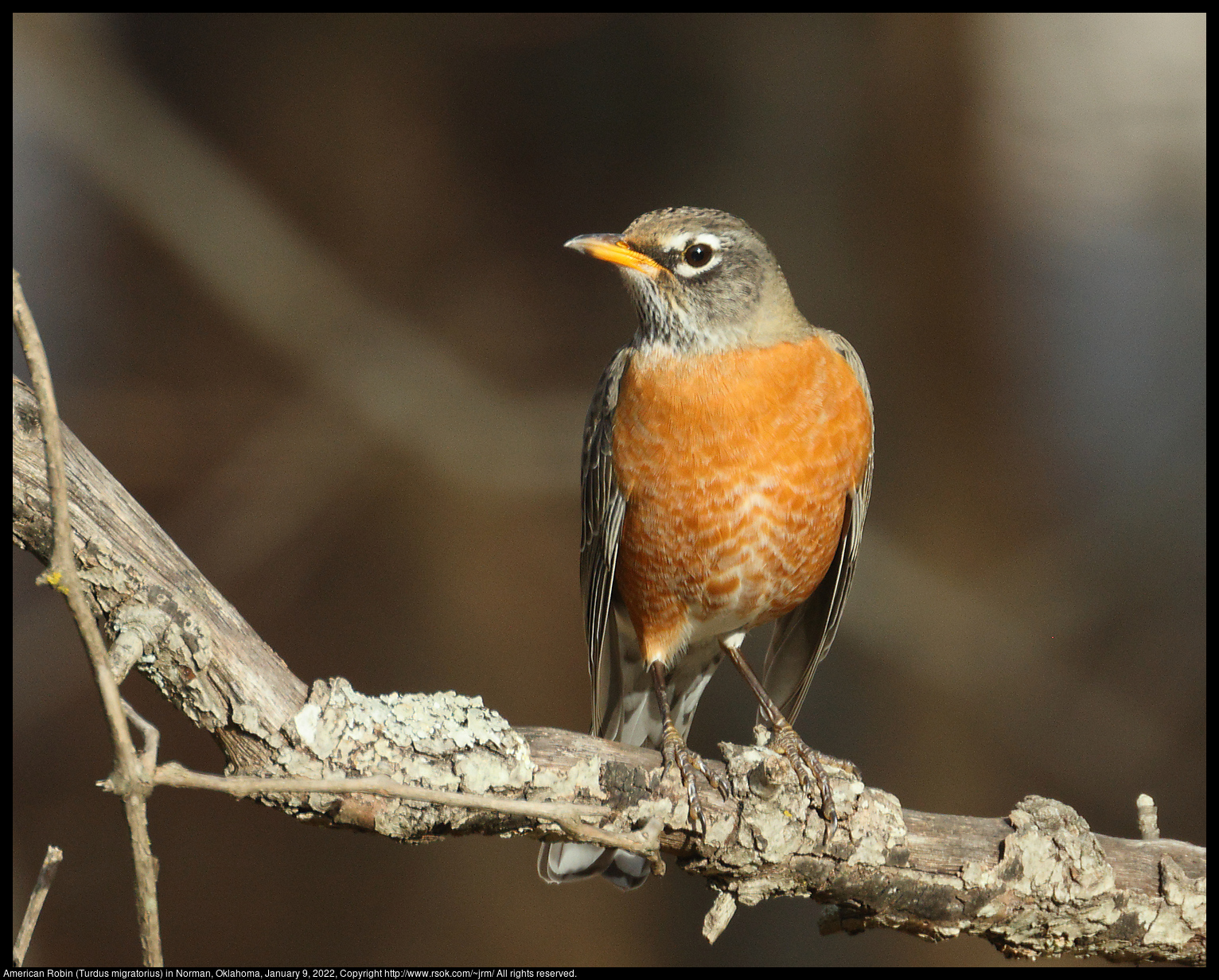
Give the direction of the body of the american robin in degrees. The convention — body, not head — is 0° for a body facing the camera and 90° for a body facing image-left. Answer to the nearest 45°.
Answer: approximately 0°
